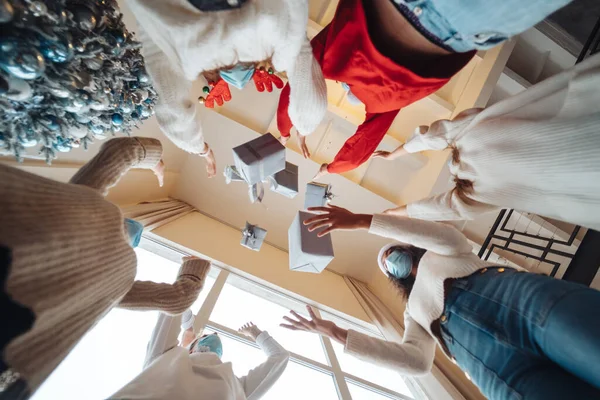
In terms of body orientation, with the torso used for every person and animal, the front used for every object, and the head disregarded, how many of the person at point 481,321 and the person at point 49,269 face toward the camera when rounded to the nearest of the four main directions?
2

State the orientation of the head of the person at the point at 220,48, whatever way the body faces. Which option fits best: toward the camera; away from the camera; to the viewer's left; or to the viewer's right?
toward the camera

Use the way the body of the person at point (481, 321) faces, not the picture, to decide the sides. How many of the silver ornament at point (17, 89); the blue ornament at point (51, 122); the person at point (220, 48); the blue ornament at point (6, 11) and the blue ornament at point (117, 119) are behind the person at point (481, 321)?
0

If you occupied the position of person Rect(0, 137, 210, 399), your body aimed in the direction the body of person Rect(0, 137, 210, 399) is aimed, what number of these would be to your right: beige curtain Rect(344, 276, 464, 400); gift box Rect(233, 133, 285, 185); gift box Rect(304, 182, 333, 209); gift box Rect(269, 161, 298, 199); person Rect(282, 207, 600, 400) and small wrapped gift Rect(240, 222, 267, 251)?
0

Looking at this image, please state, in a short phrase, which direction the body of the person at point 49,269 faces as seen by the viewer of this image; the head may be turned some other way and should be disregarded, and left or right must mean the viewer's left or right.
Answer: facing the viewer

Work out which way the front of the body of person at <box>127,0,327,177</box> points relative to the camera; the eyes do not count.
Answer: toward the camera

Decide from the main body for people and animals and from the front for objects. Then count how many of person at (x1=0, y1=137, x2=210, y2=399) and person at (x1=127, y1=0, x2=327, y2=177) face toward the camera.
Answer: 2

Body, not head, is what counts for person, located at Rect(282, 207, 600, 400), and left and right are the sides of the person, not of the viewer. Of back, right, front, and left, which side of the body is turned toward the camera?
front

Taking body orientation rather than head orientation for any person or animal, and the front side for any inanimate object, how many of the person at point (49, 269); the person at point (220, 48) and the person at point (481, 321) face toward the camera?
3
